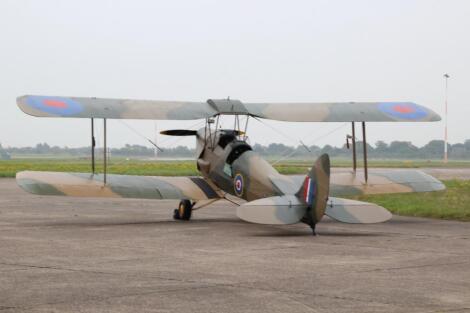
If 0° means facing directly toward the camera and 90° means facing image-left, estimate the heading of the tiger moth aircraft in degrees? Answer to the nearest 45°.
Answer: approximately 135°
